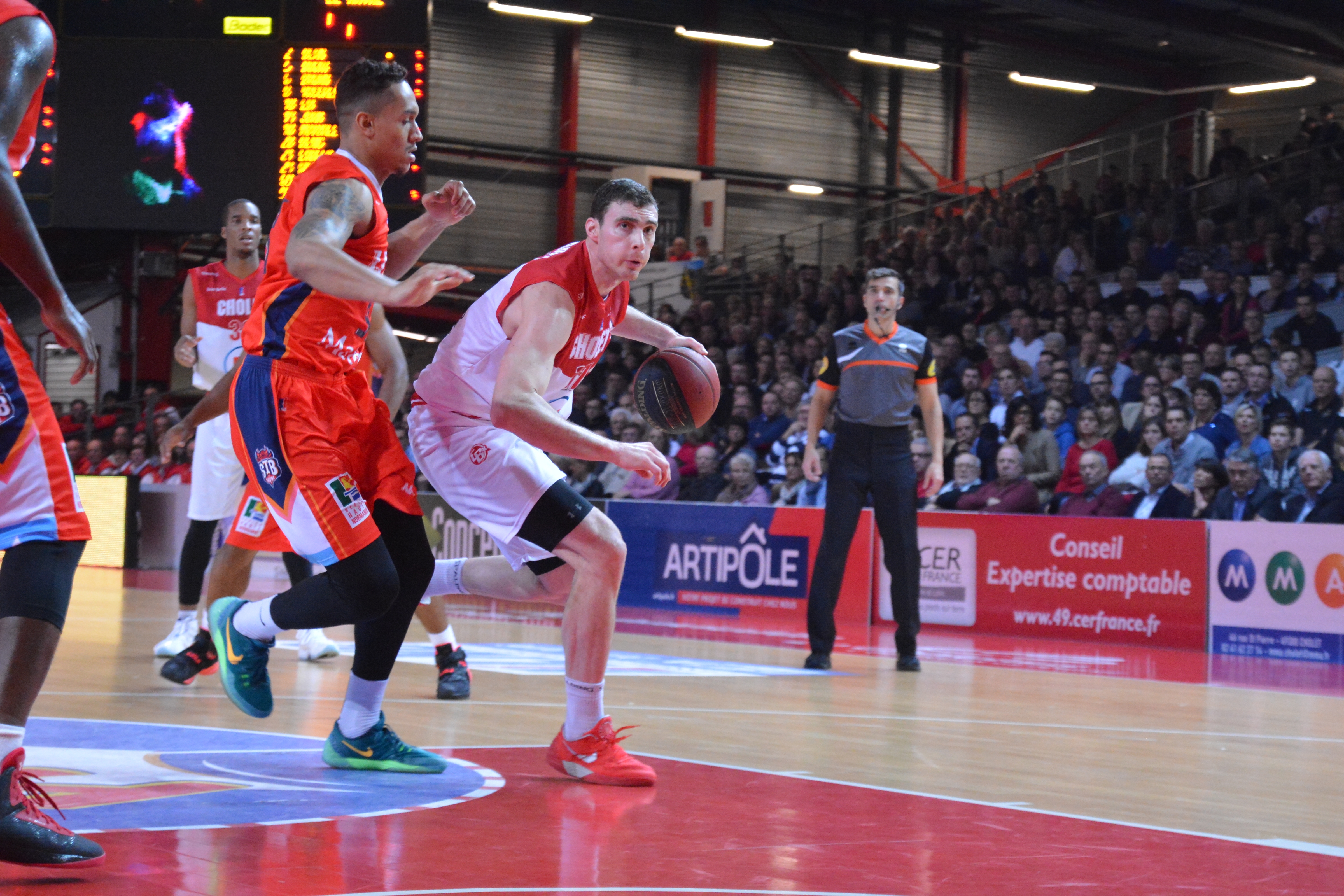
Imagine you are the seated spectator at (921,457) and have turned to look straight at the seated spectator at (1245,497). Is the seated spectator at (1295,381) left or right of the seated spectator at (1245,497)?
left

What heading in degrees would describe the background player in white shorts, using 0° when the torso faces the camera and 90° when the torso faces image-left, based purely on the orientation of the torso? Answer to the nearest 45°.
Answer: approximately 0°

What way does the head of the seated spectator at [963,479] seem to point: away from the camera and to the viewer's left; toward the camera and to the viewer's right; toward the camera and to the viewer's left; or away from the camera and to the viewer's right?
toward the camera and to the viewer's left

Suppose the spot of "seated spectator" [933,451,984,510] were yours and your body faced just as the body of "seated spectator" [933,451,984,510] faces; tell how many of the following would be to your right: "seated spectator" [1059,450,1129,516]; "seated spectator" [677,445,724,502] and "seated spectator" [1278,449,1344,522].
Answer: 1

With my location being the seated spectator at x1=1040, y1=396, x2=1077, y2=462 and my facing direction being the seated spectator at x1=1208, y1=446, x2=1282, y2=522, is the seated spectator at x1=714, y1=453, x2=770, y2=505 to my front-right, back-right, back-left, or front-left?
back-right

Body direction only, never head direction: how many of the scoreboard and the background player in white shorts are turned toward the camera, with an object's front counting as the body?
2

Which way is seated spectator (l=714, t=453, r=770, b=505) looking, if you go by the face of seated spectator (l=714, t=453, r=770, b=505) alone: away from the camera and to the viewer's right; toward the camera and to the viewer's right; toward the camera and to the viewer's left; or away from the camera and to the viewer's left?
toward the camera and to the viewer's left

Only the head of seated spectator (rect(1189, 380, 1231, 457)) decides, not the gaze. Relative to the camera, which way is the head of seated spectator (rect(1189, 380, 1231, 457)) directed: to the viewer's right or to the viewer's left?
to the viewer's left

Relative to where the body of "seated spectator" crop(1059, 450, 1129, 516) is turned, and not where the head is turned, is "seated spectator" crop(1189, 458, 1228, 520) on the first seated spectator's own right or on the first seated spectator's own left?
on the first seated spectator's own left

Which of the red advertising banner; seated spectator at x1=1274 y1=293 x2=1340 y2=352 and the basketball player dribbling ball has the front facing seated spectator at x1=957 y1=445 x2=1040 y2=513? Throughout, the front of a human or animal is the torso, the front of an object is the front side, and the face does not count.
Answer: seated spectator at x1=1274 y1=293 x2=1340 y2=352

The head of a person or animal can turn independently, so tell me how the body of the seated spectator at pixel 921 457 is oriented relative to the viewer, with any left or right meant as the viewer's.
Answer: facing the viewer and to the left of the viewer

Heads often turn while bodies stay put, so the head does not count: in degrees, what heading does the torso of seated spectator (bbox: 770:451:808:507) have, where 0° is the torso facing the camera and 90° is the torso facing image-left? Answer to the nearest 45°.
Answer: approximately 45°

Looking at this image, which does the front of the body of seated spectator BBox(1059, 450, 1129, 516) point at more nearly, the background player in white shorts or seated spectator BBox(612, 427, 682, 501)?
the background player in white shorts
